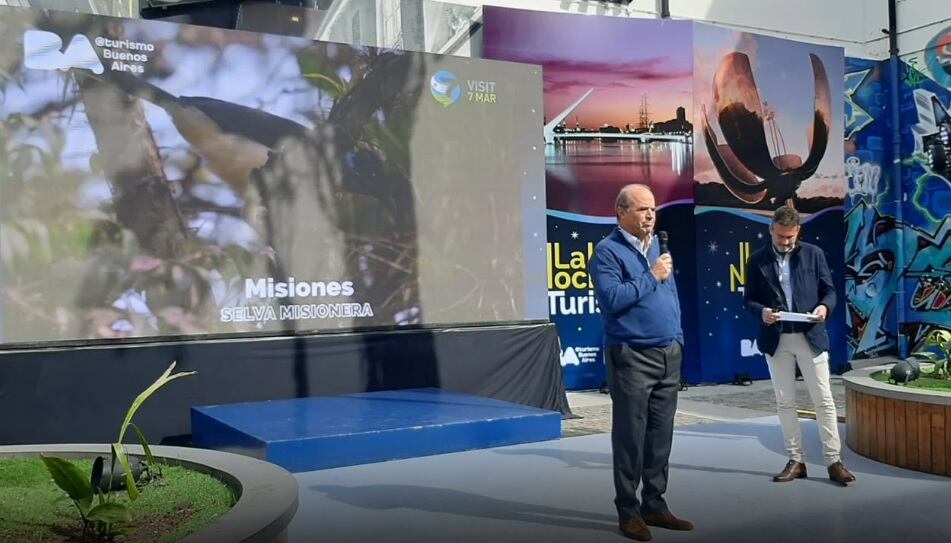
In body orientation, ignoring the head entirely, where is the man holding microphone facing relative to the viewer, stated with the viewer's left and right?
facing the viewer and to the right of the viewer

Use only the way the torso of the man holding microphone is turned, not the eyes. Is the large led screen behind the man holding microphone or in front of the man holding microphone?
behind

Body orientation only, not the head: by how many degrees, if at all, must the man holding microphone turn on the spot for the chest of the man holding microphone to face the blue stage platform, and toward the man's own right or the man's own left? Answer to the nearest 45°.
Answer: approximately 180°

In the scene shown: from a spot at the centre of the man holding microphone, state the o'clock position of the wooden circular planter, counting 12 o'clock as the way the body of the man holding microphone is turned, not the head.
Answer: The wooden circular planter is roughly at 9 o'clock from the man holding microphone.

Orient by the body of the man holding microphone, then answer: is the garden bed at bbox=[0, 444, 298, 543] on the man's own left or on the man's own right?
on the man's own right
